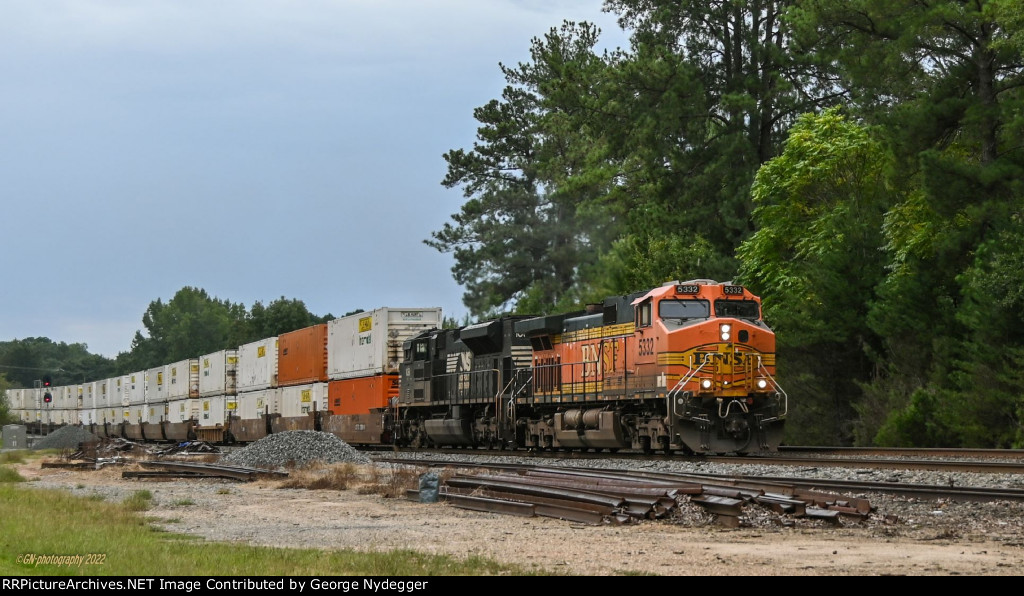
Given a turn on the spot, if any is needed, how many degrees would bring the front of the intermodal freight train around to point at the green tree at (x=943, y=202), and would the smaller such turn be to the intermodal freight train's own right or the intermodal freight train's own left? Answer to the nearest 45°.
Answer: approximately 45° to the intermodal freight train's own left

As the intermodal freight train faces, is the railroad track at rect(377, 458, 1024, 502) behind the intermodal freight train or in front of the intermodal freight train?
in front

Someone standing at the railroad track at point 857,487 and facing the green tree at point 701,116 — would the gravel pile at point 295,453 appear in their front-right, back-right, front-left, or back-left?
front-left

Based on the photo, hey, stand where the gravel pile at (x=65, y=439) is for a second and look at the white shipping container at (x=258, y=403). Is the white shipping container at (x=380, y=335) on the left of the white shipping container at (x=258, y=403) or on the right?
right

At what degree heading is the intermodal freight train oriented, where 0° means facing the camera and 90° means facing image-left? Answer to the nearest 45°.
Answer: approximately 315°

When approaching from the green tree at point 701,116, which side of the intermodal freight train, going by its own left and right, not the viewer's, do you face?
left

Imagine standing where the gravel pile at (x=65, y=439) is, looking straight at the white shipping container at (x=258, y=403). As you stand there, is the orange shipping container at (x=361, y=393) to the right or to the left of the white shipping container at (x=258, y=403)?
right

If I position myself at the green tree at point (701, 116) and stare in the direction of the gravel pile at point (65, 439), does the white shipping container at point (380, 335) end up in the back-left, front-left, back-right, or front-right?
front-left
